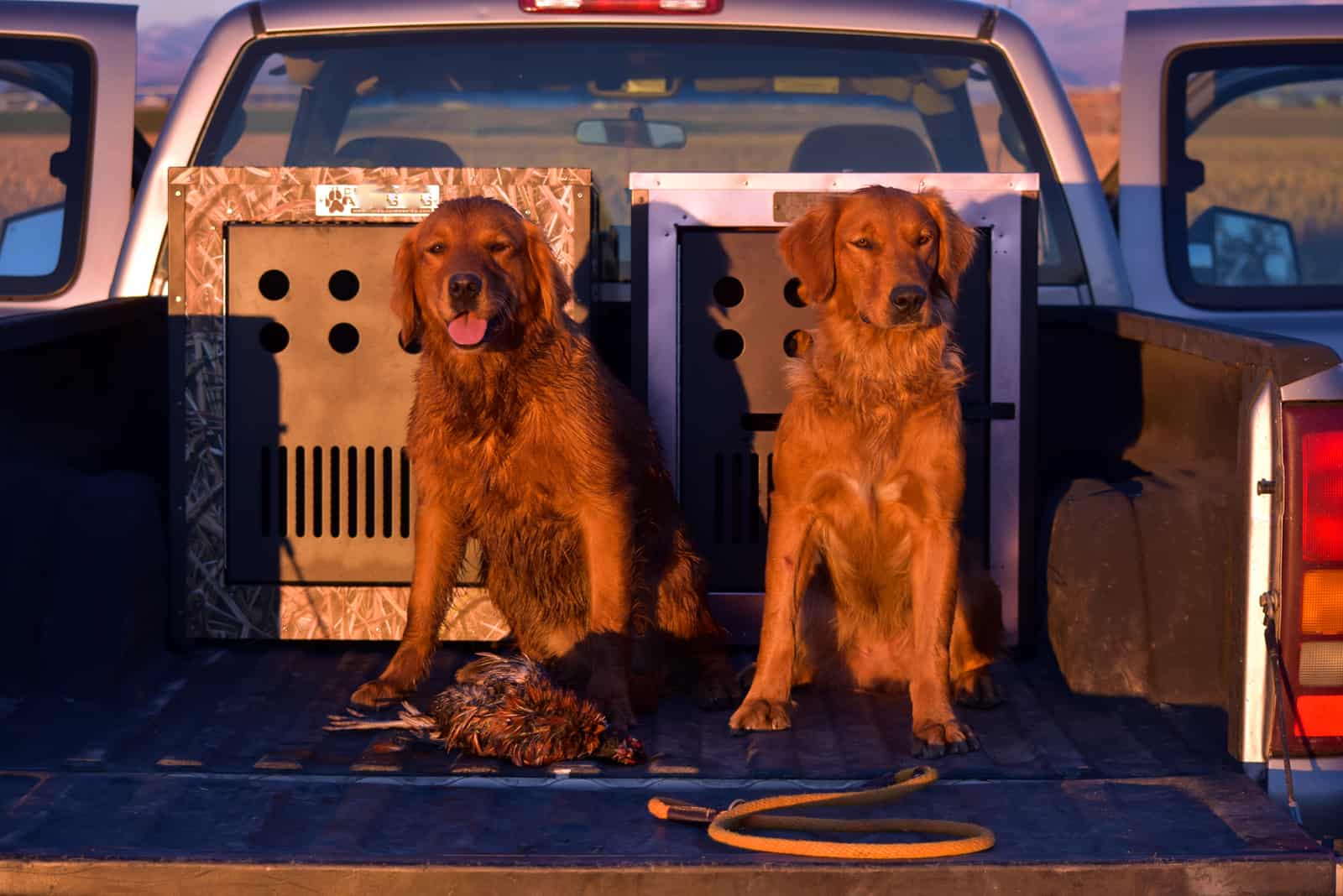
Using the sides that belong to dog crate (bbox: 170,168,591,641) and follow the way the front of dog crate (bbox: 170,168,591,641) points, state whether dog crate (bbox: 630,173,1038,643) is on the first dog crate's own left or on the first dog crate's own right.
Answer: on the first dog crate's own left

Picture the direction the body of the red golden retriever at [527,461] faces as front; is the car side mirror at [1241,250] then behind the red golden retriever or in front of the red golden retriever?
behind

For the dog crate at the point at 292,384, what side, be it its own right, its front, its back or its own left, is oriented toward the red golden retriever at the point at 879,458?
left

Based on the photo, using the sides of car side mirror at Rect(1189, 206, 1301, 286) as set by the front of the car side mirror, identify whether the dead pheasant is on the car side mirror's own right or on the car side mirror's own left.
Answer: on the car side mirror's own right

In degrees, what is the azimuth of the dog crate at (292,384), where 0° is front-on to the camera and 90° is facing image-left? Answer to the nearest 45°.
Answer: approximately 0°

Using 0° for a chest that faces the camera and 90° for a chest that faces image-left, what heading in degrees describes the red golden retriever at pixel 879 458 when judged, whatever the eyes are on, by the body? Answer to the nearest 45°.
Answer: approximately 0°

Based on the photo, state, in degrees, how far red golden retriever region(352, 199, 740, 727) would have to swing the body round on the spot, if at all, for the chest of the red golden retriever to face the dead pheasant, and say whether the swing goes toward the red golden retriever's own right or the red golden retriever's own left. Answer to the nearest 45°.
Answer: approximately 45° to the red golden retriever's own left

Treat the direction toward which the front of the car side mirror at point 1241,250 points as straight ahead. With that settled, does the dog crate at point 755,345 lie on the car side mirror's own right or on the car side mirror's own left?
on the car side mirror's own right

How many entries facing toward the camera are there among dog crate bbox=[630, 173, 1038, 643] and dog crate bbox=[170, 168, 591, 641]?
2
